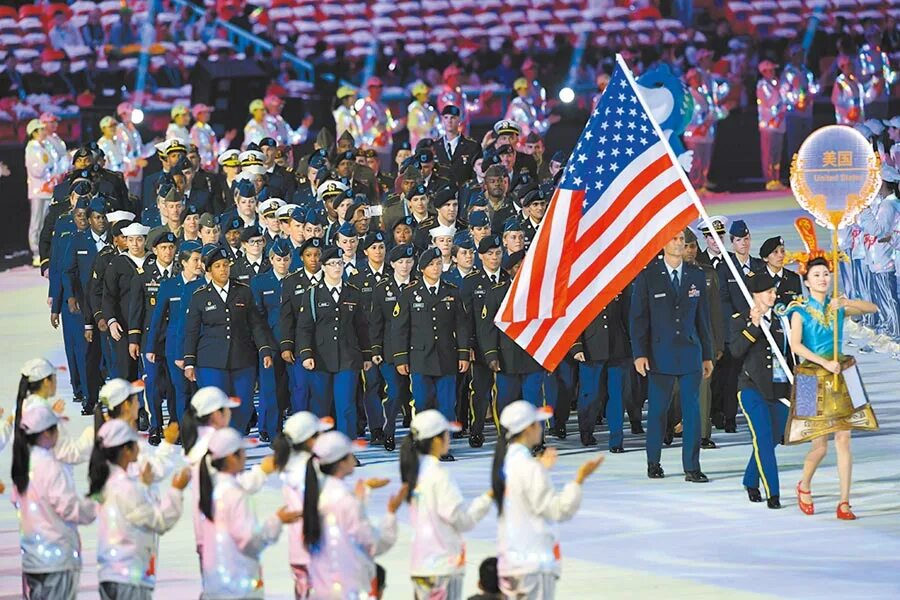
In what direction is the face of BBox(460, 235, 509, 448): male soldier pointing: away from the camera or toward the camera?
toward the camera

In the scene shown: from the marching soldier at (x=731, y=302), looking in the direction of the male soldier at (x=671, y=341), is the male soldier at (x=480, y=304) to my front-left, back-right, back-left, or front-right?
front-right

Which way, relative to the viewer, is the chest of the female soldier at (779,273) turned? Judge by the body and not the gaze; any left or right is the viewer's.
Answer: facing the viewer and to the right of the viewer

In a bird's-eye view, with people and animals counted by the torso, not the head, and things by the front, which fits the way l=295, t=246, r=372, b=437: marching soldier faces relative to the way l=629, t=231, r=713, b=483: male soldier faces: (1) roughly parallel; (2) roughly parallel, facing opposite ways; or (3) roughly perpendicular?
roughly parallel

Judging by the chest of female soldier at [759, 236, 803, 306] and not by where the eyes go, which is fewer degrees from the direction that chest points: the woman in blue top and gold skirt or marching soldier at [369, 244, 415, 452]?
the woman in blue top and gold skirt

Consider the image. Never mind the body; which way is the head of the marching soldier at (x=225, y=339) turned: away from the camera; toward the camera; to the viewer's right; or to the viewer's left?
toward the camera

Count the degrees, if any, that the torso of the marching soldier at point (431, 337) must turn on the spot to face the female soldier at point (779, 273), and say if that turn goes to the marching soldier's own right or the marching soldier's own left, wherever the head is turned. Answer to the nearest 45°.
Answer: approximately 90° to the marching soldier's own left

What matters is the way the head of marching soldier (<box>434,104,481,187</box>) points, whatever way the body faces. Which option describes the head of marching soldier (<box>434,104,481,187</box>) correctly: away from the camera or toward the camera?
toward the camera

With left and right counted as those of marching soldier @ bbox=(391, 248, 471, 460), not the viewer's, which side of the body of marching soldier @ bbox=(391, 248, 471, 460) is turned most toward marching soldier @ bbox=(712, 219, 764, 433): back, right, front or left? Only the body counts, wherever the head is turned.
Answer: left

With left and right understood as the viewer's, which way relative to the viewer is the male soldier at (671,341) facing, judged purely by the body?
facing the viewer

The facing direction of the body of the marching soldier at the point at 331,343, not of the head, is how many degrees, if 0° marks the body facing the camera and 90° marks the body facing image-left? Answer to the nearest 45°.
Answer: approximately 0°
